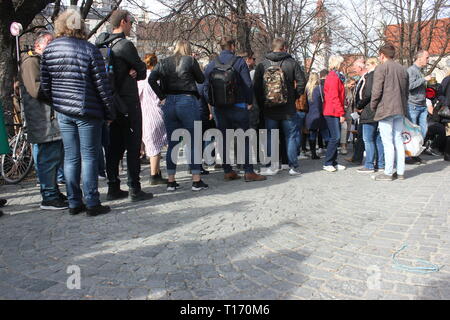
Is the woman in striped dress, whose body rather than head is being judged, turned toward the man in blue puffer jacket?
no

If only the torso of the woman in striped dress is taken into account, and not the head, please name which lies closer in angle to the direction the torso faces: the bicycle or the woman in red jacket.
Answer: the woman in red jacket

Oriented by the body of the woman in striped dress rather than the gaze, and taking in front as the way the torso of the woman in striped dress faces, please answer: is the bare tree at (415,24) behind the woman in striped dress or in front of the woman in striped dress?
in front

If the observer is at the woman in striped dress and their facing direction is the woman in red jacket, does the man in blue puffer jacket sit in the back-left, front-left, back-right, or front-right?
back-right

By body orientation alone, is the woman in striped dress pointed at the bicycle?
no

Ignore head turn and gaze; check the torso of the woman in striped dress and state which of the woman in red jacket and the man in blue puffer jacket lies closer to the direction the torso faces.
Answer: the woman in red jacket

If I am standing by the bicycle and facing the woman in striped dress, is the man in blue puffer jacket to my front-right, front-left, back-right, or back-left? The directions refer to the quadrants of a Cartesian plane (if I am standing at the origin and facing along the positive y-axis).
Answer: front-right

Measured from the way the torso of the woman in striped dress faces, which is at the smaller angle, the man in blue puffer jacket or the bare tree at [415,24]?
the bare tree

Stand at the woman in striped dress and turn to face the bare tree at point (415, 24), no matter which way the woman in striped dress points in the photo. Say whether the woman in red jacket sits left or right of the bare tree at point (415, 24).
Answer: right
